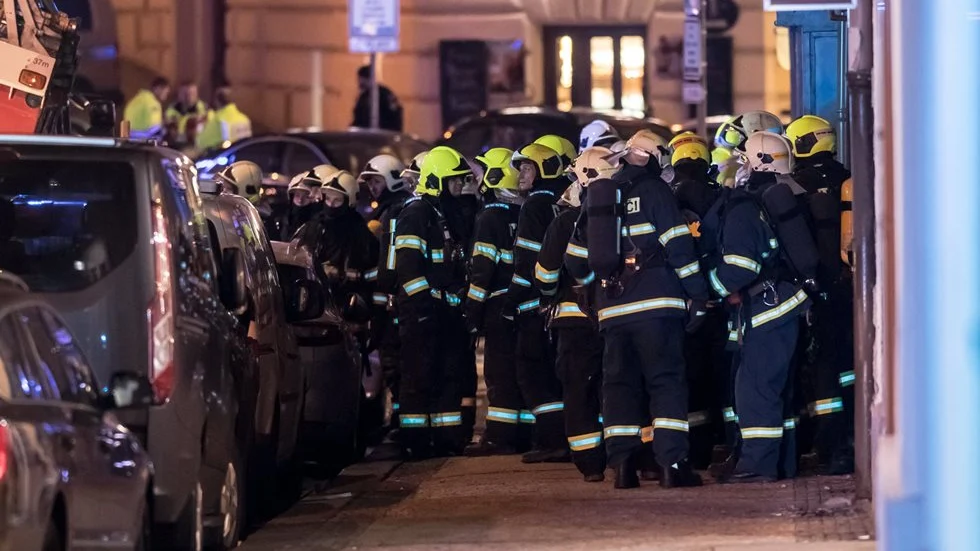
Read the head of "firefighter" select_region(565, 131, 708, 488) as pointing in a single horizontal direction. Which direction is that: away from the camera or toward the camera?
away from the camera

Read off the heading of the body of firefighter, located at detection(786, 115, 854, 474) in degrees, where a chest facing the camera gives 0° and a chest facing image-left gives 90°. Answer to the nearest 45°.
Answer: approximately 90°

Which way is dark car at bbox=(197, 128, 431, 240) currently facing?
to the viewer's left

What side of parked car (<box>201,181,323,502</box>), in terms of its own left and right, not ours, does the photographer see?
back

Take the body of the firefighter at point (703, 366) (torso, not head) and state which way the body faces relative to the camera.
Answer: away from the camera

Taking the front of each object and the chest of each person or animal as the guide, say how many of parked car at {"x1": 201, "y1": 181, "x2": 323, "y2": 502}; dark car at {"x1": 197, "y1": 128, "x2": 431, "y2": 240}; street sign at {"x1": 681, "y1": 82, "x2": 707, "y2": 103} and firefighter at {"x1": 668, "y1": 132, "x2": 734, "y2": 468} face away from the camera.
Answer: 2

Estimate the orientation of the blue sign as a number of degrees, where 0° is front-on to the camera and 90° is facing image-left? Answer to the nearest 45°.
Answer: approximately 0°

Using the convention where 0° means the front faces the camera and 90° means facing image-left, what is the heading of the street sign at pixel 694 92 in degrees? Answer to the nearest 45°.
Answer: approximately 0°

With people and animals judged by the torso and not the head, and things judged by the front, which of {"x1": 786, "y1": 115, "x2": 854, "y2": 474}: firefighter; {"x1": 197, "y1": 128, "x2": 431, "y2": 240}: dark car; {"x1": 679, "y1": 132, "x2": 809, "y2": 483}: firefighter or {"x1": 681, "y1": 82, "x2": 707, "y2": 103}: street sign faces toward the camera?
the street sign

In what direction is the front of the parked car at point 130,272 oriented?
away from the camera
